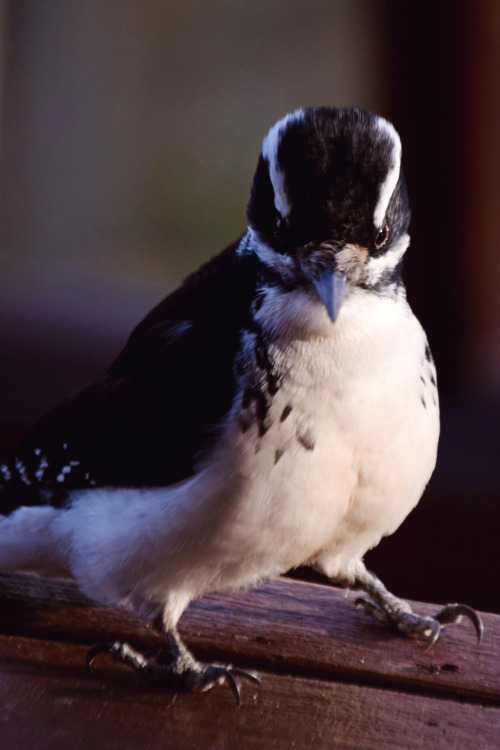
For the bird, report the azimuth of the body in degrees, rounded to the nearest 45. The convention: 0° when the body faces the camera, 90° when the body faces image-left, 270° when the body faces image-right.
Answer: approximately 315°
